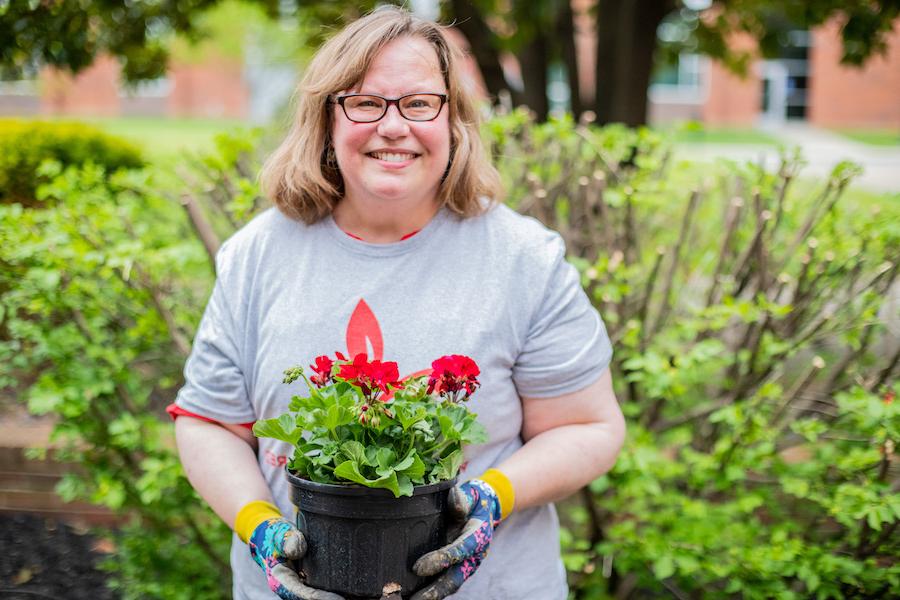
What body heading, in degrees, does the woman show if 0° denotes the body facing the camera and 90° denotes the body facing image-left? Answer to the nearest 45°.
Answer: approximately 0°

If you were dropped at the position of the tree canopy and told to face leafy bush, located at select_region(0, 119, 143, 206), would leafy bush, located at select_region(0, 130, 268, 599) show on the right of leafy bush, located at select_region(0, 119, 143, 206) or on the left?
left

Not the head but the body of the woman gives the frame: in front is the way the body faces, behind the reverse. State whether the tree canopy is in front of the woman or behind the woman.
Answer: behind

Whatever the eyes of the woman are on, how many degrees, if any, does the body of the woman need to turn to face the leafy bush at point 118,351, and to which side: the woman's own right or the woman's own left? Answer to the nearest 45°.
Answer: approximately 135° to the woman's own right

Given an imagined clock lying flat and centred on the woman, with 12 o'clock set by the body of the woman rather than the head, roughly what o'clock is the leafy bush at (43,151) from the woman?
The leafy bush is roughly at 5 o'clock from the woman.

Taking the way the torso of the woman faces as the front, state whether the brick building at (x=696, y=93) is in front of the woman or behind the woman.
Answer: behind

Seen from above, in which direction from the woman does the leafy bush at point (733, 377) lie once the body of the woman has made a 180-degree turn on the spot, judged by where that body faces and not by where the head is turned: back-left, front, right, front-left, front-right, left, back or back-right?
front-right
